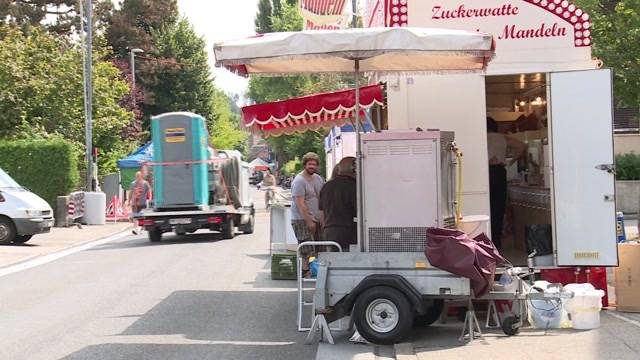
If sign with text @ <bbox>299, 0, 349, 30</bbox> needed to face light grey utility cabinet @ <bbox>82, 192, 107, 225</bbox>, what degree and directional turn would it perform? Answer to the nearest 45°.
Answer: approximately 135° to its right

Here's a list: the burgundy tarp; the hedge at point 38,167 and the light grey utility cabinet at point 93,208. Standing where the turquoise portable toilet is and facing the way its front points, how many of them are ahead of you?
1

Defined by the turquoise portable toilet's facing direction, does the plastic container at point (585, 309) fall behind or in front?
in front

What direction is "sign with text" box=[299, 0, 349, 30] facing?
toward the camera

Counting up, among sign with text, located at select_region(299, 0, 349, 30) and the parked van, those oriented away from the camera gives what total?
0

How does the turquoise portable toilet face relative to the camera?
toward the camera

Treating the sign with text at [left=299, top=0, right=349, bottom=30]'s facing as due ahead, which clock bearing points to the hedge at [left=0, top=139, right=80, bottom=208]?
The hedge is roughly at 4 o'clock from the sign with text.
